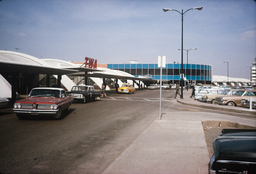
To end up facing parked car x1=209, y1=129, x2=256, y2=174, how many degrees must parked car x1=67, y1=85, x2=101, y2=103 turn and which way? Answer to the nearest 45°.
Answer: approximately 45° to its left

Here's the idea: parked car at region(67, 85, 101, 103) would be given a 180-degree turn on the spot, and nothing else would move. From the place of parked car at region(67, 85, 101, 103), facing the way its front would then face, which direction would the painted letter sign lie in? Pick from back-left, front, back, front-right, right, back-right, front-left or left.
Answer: front-left

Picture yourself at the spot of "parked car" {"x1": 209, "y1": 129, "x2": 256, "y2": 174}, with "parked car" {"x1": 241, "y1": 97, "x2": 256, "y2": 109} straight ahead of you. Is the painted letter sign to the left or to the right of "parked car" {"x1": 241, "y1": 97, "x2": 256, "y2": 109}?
left

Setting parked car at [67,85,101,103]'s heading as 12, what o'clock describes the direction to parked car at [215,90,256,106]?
parked car at [215,90,256,106] is roughly at 8 o'clock from parked car at [67,85,101,103].

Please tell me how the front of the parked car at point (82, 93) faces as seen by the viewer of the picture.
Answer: facing the viewer and to the left of the viewer
